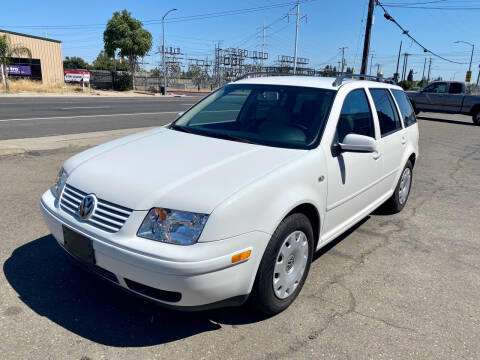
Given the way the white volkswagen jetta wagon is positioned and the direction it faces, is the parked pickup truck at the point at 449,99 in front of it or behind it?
behind

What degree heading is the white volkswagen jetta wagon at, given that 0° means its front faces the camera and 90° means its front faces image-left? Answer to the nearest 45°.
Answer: approximately 45°

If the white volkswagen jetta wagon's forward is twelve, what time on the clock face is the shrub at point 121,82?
The shrub is roughly at 4 o'clock from the white volkswagen jetta wagon.

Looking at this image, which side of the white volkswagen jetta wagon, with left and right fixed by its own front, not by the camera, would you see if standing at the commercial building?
right

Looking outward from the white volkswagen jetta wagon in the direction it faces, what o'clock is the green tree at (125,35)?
The green tree is roughly at 4 o'clock from the white volkswagen jetta wagon.
